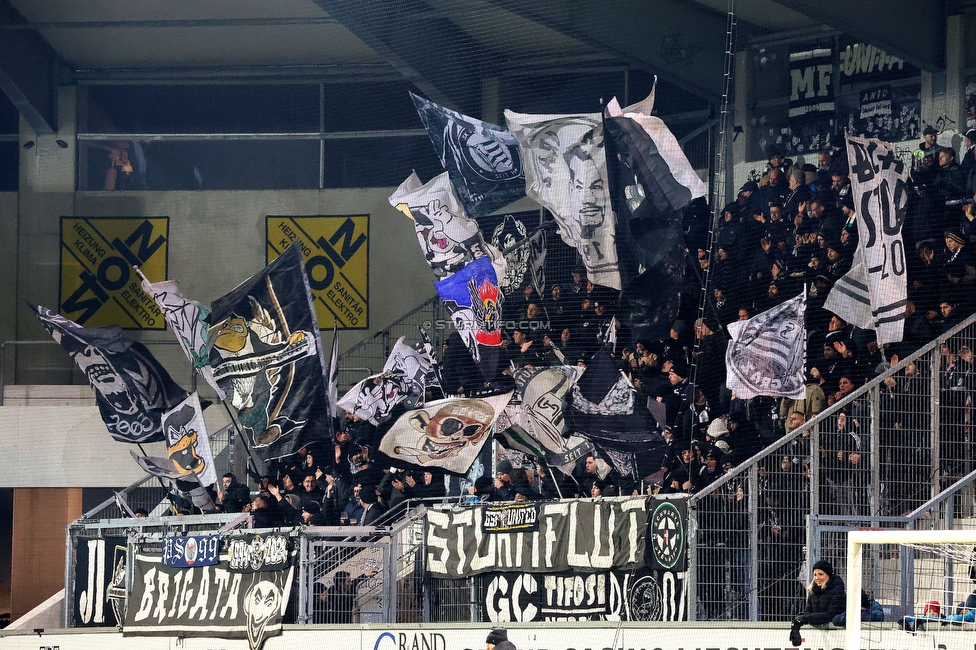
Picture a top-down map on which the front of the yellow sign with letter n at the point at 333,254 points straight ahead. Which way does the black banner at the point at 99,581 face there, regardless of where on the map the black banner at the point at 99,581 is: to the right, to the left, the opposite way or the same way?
the same way

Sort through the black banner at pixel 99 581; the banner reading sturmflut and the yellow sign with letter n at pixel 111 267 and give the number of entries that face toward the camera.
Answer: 3

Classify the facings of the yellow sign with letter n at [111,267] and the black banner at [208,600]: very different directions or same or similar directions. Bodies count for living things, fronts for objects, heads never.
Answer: same or similar directions

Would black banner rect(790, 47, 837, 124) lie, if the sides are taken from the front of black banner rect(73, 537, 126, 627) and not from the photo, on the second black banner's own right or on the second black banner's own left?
on the second black banner's own left

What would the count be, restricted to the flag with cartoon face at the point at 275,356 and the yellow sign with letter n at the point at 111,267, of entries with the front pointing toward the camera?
2

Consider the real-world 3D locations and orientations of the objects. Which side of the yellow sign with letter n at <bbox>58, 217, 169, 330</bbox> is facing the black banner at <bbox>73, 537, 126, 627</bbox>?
front

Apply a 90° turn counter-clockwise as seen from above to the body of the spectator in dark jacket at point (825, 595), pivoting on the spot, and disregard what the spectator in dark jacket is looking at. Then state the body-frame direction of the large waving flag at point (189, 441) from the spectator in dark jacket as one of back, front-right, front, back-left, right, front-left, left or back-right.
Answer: back

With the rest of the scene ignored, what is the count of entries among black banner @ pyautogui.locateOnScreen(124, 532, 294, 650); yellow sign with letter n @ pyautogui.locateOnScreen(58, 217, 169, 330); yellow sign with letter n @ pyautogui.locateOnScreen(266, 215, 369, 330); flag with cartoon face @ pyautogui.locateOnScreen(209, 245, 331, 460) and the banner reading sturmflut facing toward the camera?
5

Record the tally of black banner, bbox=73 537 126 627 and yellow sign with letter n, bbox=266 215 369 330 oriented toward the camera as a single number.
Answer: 2

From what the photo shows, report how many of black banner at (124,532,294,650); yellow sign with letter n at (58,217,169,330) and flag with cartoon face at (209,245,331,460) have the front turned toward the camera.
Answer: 3

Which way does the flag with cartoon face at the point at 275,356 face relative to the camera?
toward the camera

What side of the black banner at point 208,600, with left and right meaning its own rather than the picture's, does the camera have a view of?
front

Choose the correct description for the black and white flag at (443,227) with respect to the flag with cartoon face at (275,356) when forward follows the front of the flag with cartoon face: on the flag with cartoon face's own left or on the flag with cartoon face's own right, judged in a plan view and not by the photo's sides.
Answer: on the flag with cartoon face's own left

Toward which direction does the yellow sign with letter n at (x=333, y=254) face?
toward the camera

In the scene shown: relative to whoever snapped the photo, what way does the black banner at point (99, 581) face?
facing the viewer
